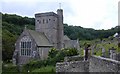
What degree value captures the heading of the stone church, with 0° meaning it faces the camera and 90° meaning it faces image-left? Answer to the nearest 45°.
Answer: approximately 45°

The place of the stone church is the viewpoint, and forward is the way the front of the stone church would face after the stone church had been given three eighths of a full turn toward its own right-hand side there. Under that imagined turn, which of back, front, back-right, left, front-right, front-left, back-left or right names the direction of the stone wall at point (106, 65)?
back

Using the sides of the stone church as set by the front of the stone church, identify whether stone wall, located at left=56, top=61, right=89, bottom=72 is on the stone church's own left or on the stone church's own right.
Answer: on the stone church's own left
